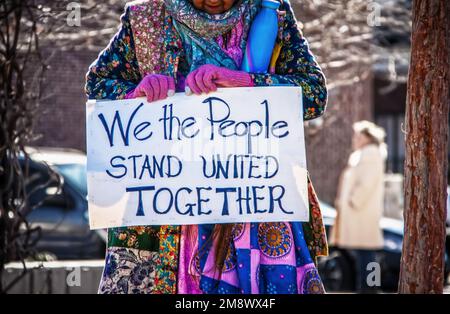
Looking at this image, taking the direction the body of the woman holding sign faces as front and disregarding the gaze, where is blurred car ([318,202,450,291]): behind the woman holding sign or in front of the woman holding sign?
behind

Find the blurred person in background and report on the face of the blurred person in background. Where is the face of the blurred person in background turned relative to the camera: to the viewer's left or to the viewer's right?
to the viewer's left

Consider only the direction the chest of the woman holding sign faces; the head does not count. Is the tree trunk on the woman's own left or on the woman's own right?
on the woman's own left

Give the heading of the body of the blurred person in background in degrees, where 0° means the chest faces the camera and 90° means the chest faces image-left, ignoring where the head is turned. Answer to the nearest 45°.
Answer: approximately 90°

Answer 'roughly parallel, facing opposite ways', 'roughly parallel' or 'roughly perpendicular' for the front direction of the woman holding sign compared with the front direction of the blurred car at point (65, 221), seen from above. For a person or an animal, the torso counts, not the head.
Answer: roughly perpendicular

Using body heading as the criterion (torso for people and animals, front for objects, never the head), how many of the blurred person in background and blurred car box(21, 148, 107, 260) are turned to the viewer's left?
1

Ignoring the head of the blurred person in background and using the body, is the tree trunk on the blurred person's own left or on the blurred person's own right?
on the blurred person's own left
